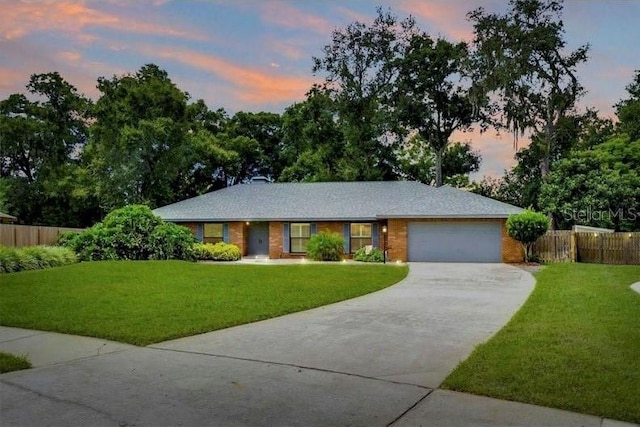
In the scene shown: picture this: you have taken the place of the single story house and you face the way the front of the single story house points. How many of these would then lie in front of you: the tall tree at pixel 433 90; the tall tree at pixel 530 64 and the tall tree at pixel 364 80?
0

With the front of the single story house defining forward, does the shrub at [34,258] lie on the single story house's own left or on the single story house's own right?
on the single story house's own right

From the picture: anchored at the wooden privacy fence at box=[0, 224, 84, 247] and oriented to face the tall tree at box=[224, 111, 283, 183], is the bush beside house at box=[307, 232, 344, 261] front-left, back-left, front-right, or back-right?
front-right

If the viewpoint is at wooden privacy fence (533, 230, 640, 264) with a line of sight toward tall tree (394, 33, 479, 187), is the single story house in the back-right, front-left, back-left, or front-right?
front-left

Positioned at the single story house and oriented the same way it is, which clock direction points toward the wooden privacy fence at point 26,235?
The wooden privacy fence is roughly at 2 o'clock from the single story house.

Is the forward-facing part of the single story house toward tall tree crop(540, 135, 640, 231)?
no

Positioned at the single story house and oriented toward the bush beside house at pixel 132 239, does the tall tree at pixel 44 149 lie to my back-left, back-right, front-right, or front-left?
front-right

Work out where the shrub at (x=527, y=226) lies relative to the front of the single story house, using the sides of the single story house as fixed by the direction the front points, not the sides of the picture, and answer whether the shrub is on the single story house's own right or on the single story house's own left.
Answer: on the single story house's own left

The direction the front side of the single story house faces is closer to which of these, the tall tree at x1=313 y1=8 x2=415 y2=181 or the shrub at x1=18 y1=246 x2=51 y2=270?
the shrub

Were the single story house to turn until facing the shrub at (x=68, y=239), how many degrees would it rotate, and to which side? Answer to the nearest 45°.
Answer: approximately 45° to its right

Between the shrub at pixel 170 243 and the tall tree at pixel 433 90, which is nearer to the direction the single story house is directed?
the shrub

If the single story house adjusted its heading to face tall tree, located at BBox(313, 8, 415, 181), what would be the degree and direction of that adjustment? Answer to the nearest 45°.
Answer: approximately 180°

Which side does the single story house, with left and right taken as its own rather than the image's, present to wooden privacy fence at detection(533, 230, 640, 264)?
left

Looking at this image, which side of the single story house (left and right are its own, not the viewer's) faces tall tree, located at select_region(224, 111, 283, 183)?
back

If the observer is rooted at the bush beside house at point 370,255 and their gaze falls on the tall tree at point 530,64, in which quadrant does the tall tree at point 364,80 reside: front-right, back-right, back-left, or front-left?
front-left

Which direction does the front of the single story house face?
toward the camera

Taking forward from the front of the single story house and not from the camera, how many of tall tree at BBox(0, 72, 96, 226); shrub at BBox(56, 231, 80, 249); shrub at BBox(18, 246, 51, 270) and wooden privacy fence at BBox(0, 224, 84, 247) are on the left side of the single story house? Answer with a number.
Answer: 0
